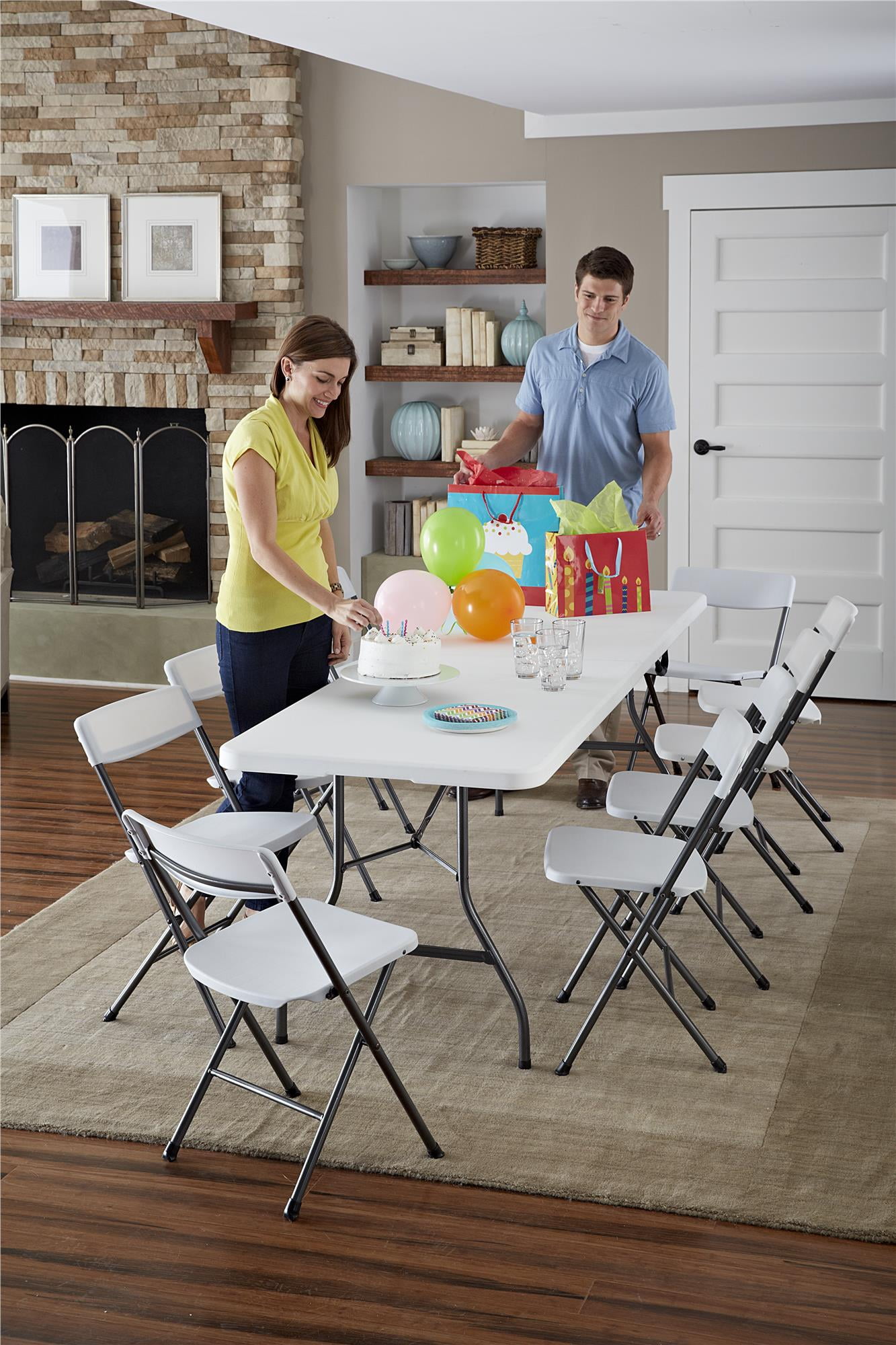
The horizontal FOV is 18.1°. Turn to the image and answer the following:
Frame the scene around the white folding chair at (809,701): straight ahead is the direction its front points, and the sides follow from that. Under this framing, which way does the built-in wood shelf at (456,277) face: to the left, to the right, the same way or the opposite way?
to the left

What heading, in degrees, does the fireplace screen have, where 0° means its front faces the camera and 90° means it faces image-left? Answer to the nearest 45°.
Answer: approximately 0°

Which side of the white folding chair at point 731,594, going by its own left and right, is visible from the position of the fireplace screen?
right

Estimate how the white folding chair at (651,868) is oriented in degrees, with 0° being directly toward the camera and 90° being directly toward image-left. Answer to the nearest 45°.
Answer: approximately 90°

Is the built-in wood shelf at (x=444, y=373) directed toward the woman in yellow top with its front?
yes

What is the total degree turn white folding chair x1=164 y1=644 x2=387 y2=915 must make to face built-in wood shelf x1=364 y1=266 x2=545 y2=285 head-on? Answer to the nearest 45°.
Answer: approximately 135° to its left

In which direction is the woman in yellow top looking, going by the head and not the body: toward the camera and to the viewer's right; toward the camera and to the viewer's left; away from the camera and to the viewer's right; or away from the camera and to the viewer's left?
toward the camera and to the viewer's right

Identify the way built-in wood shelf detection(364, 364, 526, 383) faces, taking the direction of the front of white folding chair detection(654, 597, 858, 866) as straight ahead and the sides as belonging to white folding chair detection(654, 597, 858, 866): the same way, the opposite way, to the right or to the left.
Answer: to the left

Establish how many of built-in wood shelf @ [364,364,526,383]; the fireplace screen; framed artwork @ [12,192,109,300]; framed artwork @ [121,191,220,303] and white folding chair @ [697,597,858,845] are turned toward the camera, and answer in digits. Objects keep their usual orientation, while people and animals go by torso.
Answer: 4

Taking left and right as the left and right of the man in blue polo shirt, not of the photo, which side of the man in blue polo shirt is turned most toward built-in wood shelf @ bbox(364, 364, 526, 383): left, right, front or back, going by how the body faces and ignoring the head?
back

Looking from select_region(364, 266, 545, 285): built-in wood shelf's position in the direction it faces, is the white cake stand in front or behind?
in front
